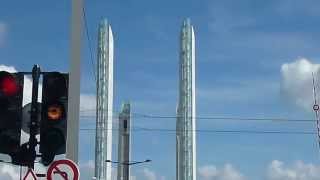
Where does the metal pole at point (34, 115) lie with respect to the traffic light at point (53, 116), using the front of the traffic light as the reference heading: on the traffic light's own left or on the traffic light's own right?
on the traffic light's own right

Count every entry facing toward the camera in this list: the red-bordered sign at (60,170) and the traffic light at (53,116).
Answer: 2

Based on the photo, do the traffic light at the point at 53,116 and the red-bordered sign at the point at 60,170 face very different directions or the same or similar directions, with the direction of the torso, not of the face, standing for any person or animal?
same or similar directions

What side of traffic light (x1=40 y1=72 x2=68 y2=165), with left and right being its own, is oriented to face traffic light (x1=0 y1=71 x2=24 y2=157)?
right

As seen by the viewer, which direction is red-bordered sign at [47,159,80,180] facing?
toward the camera

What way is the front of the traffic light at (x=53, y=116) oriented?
toward the camera
